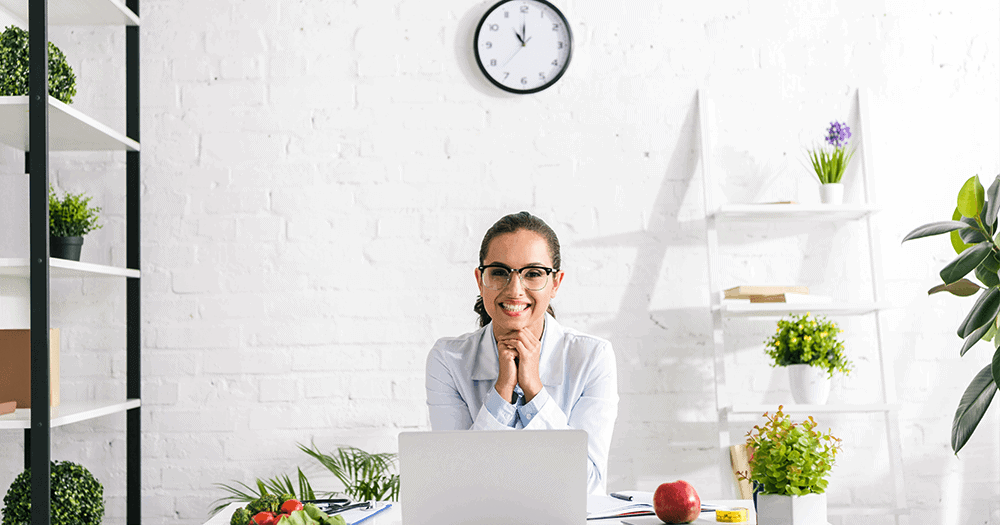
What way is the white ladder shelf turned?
toward the camera

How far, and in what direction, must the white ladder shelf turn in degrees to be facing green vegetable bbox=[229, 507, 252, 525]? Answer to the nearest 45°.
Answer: approximately 45° to its right

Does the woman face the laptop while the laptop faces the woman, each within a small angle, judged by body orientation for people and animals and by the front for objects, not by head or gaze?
yes

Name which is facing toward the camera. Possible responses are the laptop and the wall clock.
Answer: the wall clock

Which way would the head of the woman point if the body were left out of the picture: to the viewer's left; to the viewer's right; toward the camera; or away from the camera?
toward the camera

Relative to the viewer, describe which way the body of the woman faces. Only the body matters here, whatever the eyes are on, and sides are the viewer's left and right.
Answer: facing the viewer

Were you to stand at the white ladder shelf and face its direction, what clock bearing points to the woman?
The woman is roughly at 1 o'clock from the white ladder shelf.

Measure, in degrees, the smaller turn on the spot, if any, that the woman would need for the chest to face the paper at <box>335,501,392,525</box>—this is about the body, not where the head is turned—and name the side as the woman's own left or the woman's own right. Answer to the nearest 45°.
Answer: approximately 45° to the woman's own right

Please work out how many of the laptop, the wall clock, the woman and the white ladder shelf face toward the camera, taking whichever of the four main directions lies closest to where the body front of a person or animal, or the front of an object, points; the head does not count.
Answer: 3

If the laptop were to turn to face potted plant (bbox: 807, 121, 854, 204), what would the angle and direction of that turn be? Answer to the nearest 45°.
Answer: approximately 45° to its right

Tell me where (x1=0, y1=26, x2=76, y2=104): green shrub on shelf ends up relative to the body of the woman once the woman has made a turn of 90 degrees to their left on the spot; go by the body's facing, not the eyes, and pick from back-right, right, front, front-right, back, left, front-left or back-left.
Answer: back

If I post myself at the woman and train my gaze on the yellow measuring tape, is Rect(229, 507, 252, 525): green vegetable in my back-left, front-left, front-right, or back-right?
front-right

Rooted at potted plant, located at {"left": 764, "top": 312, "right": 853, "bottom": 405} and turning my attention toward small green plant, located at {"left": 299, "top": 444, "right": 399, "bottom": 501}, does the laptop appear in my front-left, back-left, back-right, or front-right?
front-left

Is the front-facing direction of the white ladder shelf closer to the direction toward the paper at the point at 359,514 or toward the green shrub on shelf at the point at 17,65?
the paper

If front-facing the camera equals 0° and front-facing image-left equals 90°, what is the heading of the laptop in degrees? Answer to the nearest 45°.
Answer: approximately 180°
